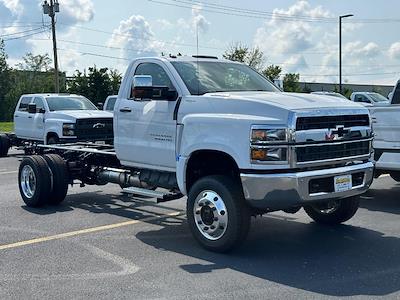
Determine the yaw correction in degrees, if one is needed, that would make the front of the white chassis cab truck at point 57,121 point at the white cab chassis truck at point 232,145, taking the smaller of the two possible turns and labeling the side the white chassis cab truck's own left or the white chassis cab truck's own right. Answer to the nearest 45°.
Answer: approximately 45° to the white chassis cab truck's own right

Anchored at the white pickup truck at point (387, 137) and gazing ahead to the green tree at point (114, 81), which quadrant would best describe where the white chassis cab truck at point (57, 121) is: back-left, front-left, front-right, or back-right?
front-left

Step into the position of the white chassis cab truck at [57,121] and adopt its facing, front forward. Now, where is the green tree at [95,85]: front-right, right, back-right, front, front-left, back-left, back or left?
back-left

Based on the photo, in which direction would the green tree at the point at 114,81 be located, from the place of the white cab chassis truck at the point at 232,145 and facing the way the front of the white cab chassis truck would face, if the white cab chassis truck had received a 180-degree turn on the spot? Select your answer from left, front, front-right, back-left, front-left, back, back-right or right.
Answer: front-right

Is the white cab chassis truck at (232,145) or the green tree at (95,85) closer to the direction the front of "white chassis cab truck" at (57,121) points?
the white cab chassis truck

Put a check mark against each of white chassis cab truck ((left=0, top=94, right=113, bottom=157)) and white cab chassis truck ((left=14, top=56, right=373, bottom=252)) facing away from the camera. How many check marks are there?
0

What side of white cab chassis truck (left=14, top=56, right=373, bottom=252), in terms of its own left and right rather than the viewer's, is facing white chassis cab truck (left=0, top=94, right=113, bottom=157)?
back

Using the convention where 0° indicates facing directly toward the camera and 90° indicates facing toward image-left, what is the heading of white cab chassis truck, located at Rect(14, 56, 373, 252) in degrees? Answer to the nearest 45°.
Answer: approximately 315°

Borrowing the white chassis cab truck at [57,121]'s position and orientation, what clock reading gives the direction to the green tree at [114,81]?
The green tree is roughly at 8 o'clock from the white chassis cab truck.

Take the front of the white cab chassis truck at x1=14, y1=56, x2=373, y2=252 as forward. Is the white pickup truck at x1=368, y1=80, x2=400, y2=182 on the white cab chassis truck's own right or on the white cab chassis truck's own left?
on the white cab chassis truck's own left

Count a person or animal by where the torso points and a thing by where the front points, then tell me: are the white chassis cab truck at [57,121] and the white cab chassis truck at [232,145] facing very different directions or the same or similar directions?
same or similar directions

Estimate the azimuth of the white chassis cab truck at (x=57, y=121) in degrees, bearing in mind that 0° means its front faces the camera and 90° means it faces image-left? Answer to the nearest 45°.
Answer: approximately 315°

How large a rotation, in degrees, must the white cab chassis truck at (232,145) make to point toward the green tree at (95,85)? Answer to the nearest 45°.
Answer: approximately 135° to its left
